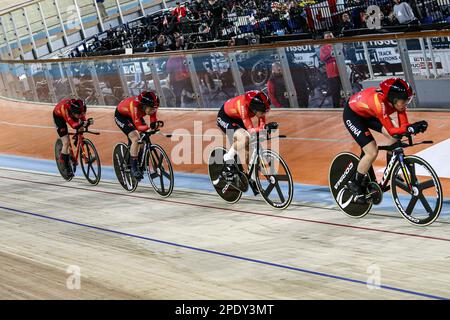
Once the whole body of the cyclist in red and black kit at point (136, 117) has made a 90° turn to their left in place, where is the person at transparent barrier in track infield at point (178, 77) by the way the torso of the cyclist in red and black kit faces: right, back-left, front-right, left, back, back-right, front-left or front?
front-left

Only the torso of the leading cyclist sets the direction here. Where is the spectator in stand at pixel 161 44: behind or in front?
behind

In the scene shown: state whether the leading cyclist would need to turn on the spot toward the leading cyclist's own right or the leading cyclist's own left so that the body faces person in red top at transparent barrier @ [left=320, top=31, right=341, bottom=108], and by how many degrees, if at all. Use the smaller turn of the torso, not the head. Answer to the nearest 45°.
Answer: approximately 135° to the leading cyclist's own left

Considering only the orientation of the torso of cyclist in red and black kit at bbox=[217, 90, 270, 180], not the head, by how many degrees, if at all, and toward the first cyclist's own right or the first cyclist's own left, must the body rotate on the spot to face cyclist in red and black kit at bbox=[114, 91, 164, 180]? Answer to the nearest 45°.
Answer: approximately 180°

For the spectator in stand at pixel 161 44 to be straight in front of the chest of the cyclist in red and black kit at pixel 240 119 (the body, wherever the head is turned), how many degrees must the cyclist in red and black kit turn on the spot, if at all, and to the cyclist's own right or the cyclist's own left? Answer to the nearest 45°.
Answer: approximately 135° to the cyclist's own left

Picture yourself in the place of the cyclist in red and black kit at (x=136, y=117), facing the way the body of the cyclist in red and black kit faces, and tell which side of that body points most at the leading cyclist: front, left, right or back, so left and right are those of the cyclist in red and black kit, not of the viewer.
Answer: front

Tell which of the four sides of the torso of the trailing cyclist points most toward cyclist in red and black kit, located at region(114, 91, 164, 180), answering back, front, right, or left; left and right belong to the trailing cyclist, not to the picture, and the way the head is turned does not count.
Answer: front

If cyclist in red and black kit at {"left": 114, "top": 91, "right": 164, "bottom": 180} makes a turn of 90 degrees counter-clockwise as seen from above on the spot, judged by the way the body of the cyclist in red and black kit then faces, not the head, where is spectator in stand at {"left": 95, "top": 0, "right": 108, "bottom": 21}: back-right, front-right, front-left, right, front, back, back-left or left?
front-left

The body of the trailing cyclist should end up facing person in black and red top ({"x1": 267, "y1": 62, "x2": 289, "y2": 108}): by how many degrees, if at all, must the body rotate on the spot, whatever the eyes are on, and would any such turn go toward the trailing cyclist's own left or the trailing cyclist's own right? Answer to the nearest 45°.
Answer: approximately 90° to the trailing cyclist's own left

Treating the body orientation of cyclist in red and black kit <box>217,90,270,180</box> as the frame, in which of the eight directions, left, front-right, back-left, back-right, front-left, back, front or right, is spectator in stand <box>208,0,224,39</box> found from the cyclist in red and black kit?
back-left

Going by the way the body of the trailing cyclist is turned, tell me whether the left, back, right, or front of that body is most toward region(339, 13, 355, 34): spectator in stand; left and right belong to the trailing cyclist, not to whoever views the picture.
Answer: left

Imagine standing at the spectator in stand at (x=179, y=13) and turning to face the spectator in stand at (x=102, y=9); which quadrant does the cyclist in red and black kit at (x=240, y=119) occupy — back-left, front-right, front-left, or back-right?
back-left

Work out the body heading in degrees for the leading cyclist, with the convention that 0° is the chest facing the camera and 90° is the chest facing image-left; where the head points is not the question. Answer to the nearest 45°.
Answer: approximately 315°
